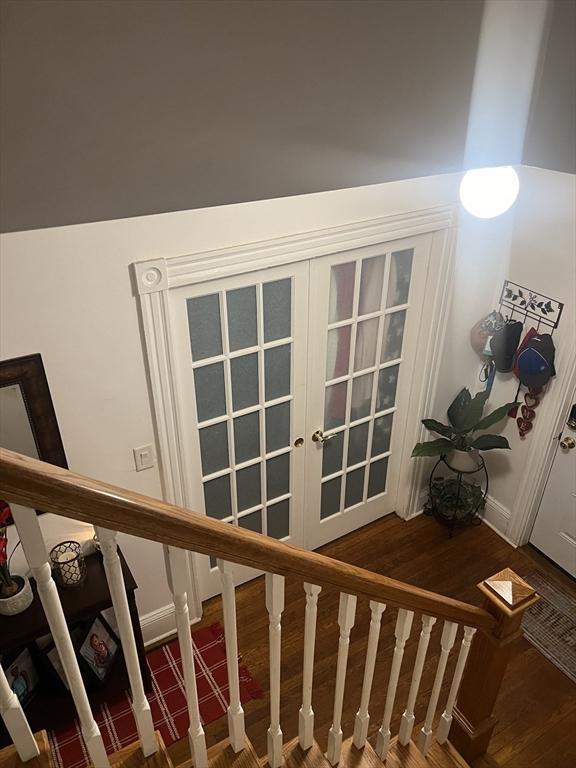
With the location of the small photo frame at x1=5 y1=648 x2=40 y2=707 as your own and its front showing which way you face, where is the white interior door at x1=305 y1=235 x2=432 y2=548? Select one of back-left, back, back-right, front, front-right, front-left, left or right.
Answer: front-left

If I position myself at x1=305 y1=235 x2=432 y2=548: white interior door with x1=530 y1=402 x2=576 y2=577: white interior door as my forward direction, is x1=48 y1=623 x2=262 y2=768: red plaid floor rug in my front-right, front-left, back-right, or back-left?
back-right

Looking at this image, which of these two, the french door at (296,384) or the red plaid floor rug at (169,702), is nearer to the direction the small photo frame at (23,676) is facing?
the red plaid floor rug

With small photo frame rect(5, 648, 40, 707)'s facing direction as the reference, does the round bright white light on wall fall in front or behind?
in front

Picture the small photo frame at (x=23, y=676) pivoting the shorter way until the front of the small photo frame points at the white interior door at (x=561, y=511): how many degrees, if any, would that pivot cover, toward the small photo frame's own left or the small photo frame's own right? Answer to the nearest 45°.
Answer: approximately 45° to the small photo frame's own left

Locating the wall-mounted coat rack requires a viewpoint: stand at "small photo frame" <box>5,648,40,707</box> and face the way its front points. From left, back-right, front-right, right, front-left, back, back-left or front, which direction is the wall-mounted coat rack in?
front-left

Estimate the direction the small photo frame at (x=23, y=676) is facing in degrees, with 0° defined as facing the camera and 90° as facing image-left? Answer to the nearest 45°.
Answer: approximately 315°

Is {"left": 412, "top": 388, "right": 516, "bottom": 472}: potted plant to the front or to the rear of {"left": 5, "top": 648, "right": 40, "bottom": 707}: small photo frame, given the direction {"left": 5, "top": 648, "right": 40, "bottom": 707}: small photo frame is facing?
to the front
